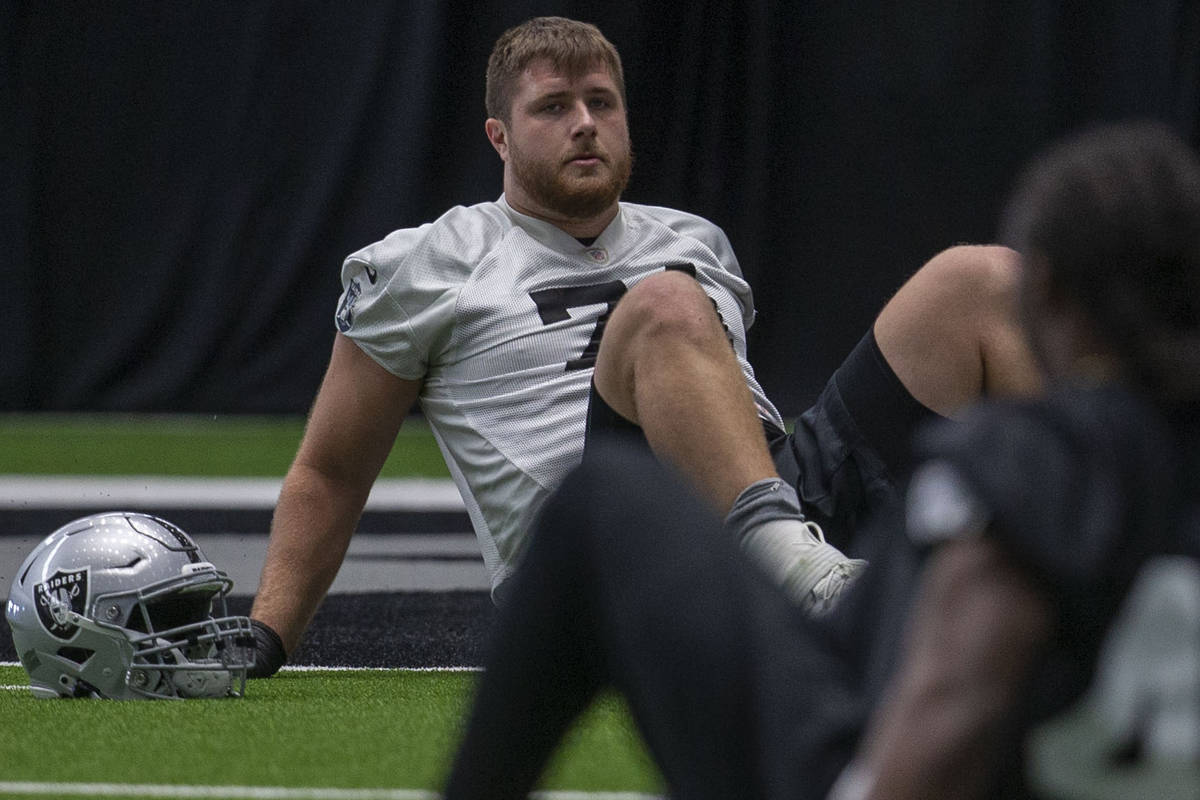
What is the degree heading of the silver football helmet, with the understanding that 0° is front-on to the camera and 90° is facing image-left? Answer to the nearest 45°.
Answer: approximately 315°

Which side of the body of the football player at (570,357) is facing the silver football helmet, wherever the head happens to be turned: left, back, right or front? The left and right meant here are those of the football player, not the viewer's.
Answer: right

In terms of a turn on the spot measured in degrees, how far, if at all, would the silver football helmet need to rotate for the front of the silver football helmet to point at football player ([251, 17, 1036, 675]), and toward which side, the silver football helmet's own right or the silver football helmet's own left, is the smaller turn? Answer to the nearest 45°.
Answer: approximately 45° to the silver football helmet's own left

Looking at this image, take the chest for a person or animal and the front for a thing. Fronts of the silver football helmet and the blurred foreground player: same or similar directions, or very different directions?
very different directions

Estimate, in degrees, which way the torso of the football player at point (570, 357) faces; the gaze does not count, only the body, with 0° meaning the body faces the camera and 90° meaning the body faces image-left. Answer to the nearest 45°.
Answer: approximately 315°
